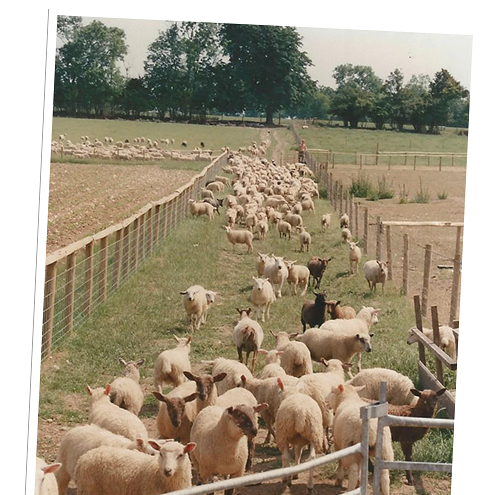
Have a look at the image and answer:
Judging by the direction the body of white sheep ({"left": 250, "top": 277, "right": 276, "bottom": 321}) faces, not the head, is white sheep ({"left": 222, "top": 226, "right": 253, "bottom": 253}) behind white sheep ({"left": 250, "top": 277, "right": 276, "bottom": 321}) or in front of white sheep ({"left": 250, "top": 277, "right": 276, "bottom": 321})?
behind

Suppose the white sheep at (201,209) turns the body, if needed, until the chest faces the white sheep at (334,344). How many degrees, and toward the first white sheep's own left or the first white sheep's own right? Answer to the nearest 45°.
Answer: approximately 90° to the first white sheep's own left

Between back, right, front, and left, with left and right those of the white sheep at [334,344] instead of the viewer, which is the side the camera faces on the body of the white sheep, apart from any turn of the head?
right

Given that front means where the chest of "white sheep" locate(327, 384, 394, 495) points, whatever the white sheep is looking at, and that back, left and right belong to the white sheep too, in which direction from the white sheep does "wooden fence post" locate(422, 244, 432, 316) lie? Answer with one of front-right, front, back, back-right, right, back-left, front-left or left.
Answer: front-right

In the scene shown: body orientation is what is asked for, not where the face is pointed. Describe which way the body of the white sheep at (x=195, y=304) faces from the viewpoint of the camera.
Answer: toward the camera

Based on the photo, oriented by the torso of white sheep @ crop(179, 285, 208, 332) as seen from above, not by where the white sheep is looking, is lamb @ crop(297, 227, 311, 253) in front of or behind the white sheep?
behind

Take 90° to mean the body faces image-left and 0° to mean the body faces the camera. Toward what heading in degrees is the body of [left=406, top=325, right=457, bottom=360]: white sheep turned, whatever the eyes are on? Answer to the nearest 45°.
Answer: approximately 90°
